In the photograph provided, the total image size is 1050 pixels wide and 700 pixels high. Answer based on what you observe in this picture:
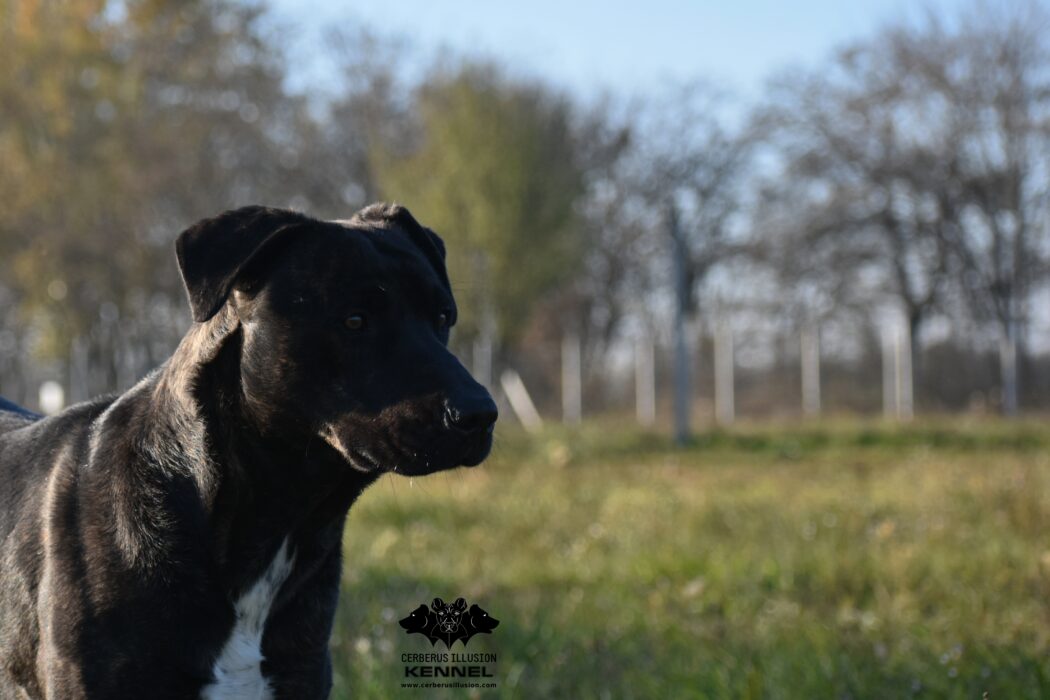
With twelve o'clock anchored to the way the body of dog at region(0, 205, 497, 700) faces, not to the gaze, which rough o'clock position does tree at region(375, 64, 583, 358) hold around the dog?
The tree is roughly at 8 o'clock from the dog.

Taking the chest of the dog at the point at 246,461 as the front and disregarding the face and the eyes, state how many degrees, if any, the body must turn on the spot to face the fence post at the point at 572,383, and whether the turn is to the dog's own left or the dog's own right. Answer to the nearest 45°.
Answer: approximately 135° to the dog's own left

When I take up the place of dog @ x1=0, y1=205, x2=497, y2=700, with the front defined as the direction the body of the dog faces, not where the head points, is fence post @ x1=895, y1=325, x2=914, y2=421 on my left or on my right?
on my left

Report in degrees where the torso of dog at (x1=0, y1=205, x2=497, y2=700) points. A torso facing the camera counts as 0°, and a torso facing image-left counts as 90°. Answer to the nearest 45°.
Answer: approximately 315°

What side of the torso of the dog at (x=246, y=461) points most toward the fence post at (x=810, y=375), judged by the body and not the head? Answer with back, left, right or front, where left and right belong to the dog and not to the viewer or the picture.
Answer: left

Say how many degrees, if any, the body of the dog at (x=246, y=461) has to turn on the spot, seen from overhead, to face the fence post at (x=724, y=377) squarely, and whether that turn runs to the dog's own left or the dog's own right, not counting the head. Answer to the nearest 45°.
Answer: approximately 90° to the dog's own left
